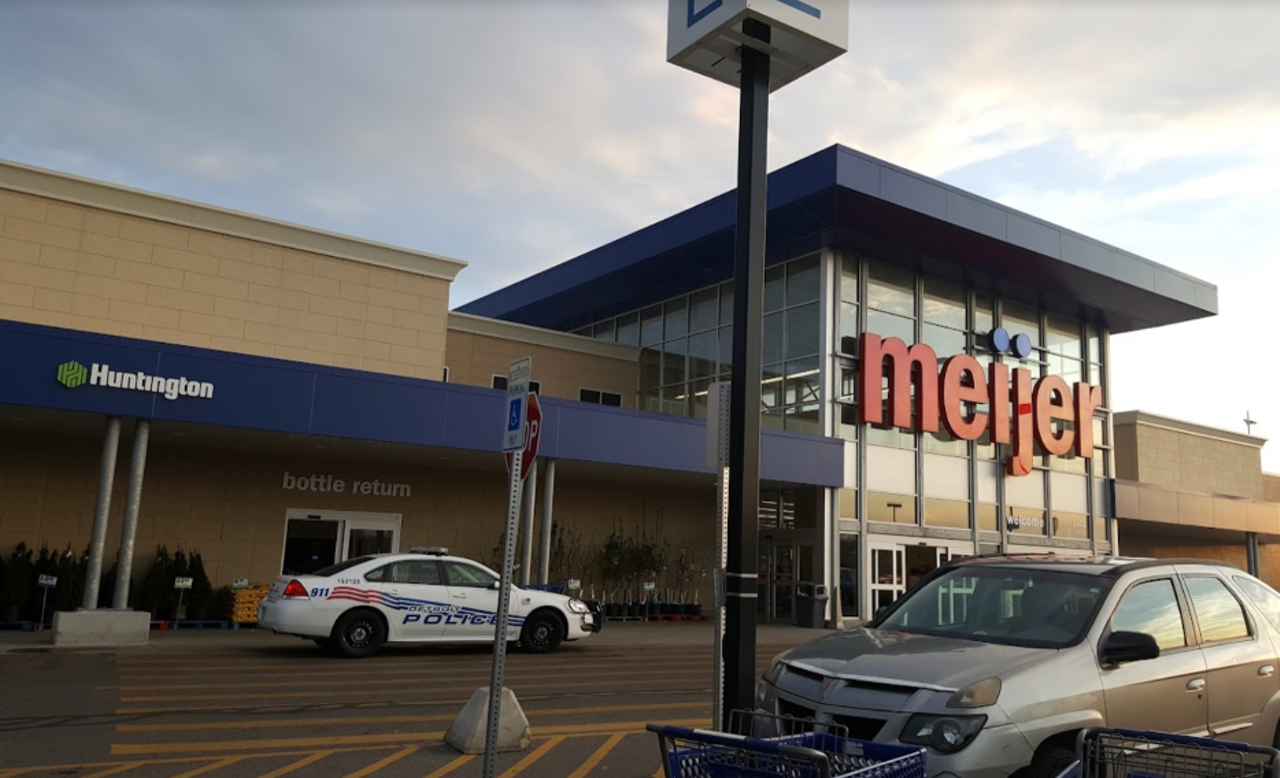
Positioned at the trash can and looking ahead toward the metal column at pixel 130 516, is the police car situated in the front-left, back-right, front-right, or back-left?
front-left

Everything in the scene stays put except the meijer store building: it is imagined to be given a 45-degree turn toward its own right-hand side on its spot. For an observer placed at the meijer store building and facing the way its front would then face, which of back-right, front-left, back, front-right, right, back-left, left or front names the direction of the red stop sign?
front

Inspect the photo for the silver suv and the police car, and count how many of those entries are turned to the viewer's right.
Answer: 1

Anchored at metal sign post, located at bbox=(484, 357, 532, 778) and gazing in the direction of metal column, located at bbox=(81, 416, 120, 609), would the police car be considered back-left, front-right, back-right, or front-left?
front-right

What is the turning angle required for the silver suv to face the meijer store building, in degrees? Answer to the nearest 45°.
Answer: approximately 90° to its right

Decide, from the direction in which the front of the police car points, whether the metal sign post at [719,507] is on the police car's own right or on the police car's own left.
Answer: on the police car's own right

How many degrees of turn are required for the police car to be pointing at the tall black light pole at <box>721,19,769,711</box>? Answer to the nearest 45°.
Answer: approximately 90° to its right

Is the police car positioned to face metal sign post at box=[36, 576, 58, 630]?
no

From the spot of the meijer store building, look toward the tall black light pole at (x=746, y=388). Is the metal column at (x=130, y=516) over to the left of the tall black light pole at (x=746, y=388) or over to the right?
right

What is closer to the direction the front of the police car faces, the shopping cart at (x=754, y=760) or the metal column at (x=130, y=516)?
the shopping cart

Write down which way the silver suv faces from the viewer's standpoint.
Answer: facing the viewer and to the left of the viewer

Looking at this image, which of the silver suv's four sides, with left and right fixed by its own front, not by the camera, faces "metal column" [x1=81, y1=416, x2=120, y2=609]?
right

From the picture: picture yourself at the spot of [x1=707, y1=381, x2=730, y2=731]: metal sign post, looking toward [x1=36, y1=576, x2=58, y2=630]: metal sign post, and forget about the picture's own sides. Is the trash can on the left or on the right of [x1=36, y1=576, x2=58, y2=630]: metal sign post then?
right

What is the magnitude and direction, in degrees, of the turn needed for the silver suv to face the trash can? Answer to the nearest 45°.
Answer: approximately 135° to its right

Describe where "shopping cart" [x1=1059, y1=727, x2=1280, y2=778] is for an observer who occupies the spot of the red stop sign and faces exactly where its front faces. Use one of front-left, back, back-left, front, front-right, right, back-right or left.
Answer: front

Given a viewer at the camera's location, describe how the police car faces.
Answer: facing to the right of the viewer

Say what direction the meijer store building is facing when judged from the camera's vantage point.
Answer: facing the viewer and to the right of the viewer
